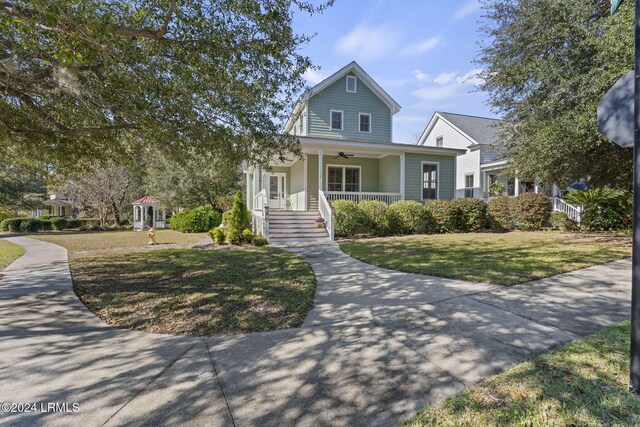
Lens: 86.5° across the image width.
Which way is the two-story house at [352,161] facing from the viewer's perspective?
toward the camera

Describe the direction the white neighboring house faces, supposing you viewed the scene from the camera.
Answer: facing the viewer and to the right of the viewer

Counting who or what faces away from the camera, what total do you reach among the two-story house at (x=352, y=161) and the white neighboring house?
0

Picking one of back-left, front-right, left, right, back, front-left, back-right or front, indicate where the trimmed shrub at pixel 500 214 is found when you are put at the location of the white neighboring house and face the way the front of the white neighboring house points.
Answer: front-right

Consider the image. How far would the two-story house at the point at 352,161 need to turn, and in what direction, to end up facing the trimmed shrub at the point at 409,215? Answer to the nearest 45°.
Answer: approximately 45° to its left

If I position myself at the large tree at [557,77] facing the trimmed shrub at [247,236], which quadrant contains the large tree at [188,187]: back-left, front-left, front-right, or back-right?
front-right

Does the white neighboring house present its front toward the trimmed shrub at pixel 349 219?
no

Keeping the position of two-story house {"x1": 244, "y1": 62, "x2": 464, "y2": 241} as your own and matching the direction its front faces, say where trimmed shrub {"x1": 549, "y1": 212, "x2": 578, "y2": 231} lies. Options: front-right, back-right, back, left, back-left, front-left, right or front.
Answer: left

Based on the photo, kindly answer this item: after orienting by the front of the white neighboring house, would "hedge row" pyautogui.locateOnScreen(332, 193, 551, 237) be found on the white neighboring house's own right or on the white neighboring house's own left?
on the white neighboring house's own right

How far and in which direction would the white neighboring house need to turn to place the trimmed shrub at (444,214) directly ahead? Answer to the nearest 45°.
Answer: approximately 45° to its right

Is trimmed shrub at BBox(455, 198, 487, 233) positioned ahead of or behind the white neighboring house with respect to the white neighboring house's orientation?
ahead

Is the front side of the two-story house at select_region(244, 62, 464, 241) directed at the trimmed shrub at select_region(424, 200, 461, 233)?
no

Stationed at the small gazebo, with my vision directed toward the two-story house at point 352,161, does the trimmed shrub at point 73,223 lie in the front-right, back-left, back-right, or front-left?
back-right

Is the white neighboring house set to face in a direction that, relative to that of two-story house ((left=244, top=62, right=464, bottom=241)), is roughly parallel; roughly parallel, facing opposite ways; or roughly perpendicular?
roughly parallel

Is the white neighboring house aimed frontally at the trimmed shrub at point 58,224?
no

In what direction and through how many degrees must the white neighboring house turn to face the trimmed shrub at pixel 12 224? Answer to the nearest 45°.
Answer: approximately 90° to its right

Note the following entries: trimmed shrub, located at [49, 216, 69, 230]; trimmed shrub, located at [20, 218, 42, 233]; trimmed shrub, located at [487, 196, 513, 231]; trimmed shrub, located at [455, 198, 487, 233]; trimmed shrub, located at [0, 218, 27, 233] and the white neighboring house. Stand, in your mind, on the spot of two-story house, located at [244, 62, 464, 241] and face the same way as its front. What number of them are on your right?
3

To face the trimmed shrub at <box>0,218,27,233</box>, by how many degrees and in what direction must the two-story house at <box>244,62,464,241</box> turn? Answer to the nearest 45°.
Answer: approximately 90° to its right

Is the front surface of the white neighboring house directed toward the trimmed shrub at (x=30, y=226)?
no

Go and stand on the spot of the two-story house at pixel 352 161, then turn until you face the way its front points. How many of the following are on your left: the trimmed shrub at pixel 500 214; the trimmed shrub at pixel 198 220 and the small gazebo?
1

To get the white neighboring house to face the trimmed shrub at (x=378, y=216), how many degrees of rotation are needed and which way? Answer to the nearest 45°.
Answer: approximately 45° to its right
